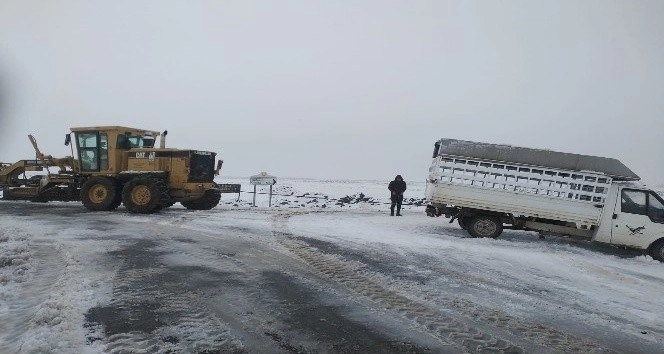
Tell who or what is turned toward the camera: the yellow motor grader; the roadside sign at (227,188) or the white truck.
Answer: the roadside sign

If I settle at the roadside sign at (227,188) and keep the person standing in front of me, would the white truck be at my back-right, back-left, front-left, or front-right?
front-right

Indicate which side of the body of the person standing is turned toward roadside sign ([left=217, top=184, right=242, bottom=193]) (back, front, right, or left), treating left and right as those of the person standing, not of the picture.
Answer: right

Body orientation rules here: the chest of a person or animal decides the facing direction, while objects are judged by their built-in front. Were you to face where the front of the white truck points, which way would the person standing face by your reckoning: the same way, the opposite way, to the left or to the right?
to the right

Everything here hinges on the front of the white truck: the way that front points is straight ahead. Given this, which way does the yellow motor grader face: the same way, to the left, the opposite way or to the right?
the opposite way

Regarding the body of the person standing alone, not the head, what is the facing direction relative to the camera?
toward the camera

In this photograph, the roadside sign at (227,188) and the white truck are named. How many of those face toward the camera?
1

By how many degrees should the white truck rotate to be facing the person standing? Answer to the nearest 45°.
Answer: approximately 135° to its left

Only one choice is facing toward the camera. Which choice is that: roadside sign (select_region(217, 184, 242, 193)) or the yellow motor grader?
the roadside sign

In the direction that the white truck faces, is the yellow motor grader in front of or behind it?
behind

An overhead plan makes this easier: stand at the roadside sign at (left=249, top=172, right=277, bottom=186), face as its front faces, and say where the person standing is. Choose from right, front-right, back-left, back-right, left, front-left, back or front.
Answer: front-left

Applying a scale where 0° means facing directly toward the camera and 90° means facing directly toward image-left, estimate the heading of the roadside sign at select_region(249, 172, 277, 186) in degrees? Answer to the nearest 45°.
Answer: approximately 0°

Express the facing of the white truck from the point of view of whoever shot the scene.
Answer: facing to the right of the viewer
